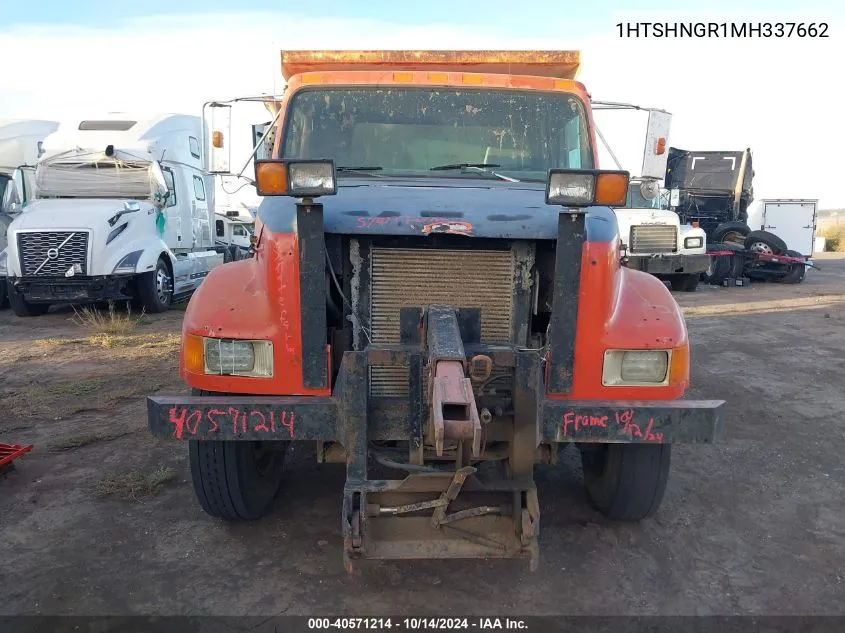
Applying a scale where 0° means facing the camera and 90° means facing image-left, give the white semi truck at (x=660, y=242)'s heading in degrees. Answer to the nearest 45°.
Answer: approximately 0°

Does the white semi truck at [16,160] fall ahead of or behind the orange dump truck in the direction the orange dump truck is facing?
behind

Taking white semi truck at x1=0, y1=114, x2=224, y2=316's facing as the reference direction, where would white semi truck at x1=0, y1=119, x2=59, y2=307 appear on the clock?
white semi truck at x1=0, y1=119, x2=59, y2=307 is roughly at 4 o'clock from white semi truck at x1=0, y1=114, x2=224, y2=316.

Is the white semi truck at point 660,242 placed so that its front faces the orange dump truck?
yes

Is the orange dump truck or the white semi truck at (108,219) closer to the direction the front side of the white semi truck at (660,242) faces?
the orange dump truck

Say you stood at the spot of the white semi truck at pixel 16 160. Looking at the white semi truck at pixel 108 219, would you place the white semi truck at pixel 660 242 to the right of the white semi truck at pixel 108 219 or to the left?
left

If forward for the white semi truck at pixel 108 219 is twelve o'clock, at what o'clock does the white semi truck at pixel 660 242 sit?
the white semi truck at pixel 660 242 is roughly at 8 o'clock from the white semi truck at pixel 108 219.

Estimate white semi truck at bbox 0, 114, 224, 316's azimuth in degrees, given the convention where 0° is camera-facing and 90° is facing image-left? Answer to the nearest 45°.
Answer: approximately 45°

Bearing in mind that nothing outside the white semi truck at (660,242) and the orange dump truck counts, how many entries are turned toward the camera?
2

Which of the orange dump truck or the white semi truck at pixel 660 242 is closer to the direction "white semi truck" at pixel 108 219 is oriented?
the orange dump truck

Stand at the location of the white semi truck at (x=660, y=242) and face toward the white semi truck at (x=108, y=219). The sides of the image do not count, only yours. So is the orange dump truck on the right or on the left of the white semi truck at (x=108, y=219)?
left
